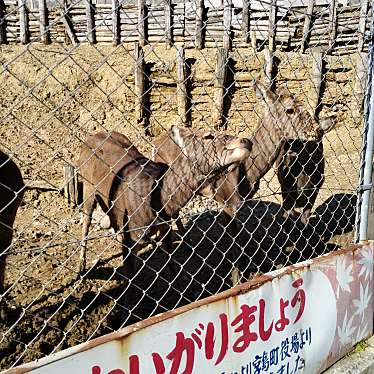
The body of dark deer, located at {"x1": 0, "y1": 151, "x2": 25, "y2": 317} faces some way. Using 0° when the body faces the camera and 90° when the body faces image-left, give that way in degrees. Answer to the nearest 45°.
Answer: approximately 90°

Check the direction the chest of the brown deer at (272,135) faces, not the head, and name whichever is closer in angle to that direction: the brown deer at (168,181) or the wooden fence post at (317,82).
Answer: the wooden fence post

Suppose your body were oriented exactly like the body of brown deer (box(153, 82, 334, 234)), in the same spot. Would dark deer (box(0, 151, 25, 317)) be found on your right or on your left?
on your right

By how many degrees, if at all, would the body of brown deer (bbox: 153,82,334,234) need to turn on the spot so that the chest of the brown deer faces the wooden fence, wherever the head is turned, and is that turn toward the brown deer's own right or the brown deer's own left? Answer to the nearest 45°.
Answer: approximately 90° to the brown deer's own left

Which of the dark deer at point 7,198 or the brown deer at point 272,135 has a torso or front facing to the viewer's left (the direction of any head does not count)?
the dark deer

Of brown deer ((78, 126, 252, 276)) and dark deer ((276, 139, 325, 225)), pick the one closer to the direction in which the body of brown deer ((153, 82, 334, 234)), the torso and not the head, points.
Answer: the dark deer

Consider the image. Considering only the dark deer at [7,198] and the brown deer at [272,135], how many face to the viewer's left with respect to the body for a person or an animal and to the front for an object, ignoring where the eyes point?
1

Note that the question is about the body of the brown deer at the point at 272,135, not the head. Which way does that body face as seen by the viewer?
to the viewer's right
